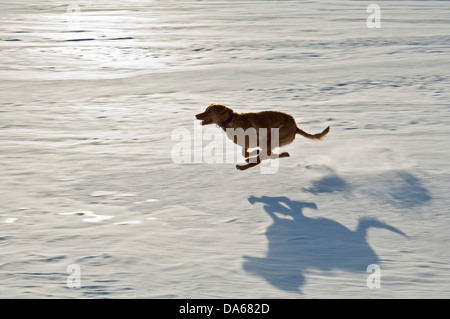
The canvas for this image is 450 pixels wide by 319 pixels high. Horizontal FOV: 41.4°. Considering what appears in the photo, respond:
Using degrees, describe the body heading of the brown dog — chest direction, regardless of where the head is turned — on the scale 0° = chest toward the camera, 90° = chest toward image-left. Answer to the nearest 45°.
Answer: approximately 90°
